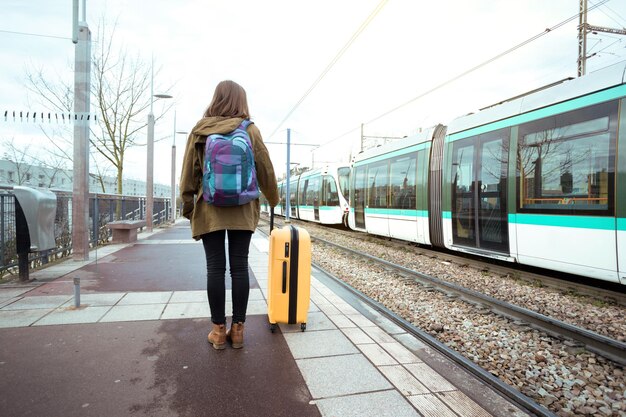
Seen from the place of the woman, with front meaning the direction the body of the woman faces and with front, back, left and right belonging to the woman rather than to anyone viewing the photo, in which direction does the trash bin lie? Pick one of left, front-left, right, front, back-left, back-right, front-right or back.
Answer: front-left

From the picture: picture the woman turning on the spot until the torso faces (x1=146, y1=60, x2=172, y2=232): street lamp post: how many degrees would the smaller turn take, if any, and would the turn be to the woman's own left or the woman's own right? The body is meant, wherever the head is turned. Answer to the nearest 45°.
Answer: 0° — they already face it

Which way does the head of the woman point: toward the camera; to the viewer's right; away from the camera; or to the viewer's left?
away from the camera

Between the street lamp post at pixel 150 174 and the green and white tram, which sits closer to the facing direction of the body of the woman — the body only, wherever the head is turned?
the street lamp post

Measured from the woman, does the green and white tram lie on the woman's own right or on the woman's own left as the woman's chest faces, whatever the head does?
on the woman's own right

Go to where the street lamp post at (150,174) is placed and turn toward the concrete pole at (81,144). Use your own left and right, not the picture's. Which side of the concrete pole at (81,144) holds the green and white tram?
left

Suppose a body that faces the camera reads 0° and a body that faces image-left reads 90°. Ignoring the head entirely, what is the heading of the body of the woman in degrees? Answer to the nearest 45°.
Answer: approximately 180°

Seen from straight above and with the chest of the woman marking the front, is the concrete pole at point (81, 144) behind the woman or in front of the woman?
in front
